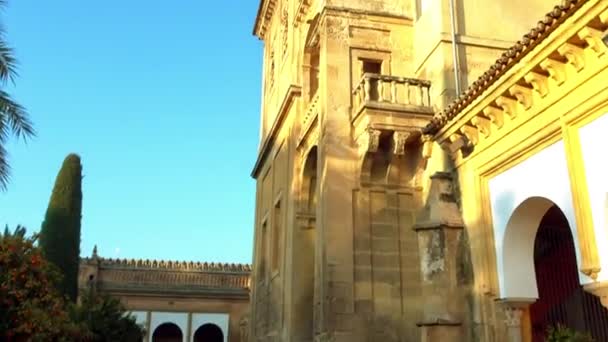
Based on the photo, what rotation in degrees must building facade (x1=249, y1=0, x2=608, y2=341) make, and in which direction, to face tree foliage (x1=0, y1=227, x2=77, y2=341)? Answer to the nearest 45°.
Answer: approximately 45° to its right

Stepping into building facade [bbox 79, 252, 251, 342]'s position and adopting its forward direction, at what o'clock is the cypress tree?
The cypress tree is roughly at 1 o'clock from the building facade.

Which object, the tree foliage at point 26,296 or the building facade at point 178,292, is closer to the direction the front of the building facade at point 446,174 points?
the tree foliage

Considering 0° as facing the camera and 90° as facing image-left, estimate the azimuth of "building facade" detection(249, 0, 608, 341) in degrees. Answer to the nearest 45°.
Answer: approximately 45°

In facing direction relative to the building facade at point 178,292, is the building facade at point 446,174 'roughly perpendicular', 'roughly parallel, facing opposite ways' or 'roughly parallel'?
roughly perpendicular

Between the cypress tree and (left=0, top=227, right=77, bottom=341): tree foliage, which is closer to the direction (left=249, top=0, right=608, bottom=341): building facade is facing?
the tree foliage

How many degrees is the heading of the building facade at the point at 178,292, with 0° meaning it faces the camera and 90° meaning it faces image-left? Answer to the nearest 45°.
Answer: approximately 0°

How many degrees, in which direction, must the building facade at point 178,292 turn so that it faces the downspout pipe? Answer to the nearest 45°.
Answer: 0° — it already faces it

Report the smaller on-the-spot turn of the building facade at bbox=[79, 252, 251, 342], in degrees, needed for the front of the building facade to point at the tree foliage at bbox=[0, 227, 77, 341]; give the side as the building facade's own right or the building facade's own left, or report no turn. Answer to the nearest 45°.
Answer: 0° — it already faces it
